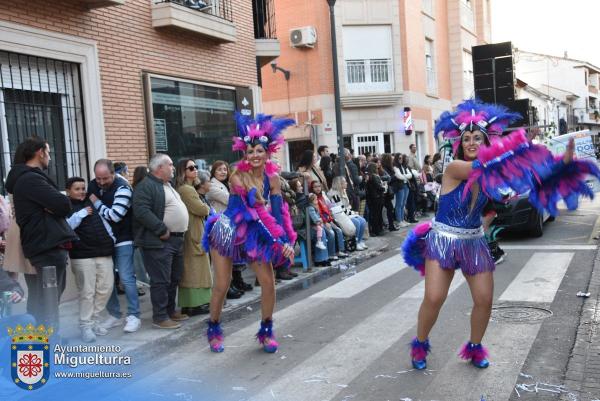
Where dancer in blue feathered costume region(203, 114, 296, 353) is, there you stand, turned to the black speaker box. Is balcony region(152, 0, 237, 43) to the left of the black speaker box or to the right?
left

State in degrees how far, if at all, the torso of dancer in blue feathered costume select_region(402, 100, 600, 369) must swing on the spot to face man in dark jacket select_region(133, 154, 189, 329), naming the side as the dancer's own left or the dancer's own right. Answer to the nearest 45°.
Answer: approximately 135° to the dancer's own right

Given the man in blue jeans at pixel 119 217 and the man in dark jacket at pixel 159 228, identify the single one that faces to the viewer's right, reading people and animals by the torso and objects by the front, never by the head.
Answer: the man in dark jacket

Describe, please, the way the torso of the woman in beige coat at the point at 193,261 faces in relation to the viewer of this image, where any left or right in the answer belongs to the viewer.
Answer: facing to the right of the viewer

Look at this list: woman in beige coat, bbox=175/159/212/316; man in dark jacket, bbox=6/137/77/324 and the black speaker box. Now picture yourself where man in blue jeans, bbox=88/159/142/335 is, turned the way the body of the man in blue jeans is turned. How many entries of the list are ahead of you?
1

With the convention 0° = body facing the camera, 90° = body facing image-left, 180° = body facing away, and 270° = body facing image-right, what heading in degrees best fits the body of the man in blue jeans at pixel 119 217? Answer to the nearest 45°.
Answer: approximately 45°

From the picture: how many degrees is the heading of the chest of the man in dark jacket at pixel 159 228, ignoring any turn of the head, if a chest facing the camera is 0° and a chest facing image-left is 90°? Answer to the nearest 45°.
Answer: approximately 270°

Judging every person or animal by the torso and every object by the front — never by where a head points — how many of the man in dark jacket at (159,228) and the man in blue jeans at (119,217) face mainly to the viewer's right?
1

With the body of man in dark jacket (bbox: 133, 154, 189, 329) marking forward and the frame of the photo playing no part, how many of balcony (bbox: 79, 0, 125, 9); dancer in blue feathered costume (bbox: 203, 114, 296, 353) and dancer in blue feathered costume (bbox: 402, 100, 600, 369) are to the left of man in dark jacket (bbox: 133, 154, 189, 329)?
1

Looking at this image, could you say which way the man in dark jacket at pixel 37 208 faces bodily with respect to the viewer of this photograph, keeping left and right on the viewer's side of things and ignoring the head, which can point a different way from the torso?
facing to the right of the viewer
